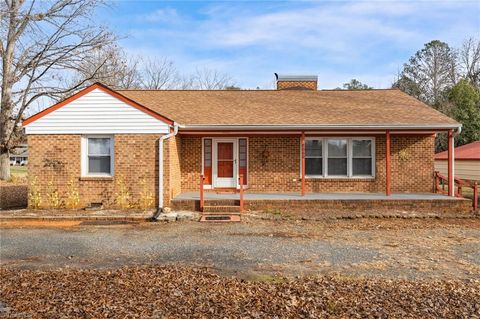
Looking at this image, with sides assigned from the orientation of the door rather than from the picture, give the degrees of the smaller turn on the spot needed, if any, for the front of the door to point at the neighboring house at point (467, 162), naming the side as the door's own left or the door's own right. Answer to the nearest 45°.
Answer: approximately 135° to the door's own left

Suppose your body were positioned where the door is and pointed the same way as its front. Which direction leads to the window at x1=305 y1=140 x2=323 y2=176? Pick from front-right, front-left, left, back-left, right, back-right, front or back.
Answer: left

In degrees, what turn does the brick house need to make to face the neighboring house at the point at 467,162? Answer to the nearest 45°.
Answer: approximately 135° to its left

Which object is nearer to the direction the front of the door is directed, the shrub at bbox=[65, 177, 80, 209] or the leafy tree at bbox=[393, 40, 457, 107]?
the shrub

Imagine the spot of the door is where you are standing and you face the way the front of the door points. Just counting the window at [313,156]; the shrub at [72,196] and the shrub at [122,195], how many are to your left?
1

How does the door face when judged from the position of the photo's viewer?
facing the viewer

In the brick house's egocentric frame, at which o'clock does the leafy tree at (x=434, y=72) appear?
The leafy tree is roughly at 7 o'clock from the brick house.

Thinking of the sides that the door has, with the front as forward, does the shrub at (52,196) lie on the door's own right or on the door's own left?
on the door's own right

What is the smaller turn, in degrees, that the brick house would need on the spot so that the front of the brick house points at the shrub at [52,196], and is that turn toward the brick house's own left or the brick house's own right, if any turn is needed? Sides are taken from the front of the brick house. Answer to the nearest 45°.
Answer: approximately 90° to the brick house's own right

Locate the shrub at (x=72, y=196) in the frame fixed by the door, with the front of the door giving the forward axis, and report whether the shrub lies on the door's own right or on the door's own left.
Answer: on the door's own right

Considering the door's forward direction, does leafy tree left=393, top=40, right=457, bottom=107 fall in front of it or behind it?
behind

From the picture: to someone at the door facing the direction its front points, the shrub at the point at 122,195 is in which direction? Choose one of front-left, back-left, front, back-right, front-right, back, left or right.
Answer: front-right
